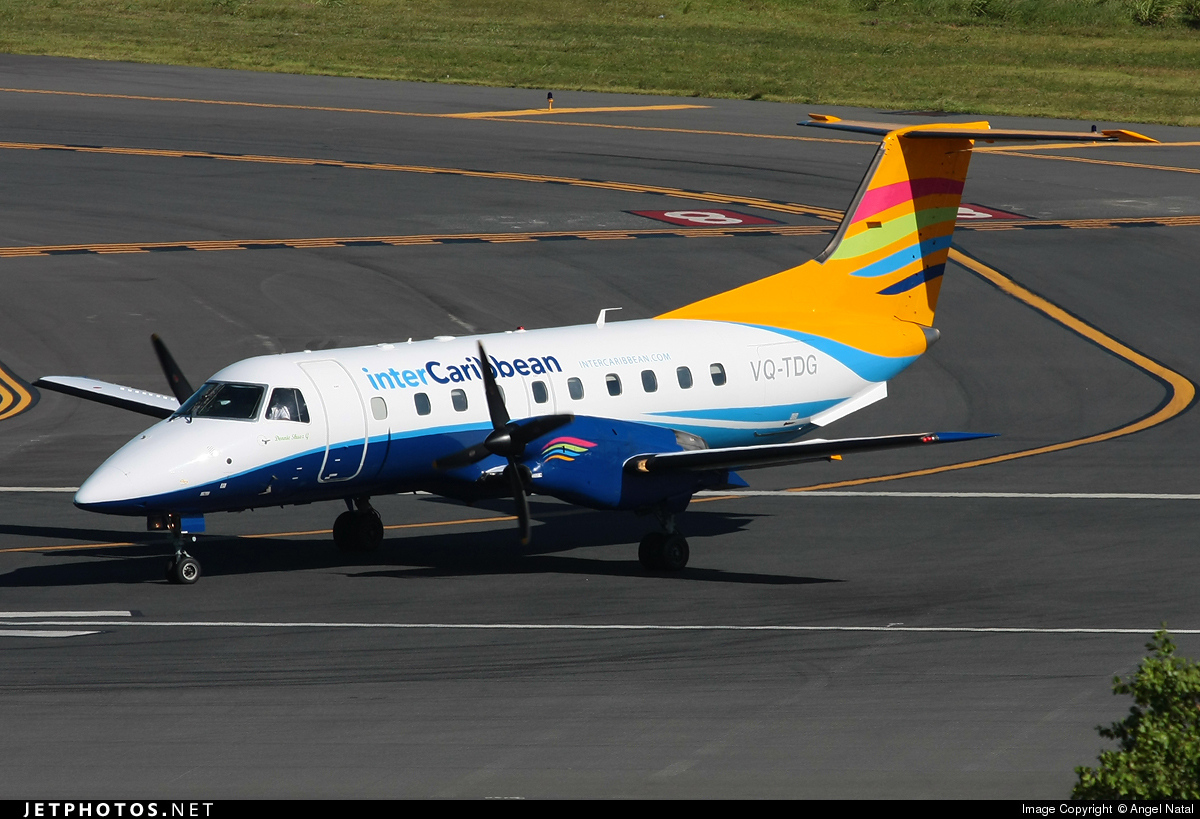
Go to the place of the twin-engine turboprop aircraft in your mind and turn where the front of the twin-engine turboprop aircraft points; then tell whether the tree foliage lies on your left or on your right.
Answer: on your left

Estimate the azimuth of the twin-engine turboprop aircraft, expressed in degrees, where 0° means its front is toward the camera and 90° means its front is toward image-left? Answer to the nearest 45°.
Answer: approximately 45°
